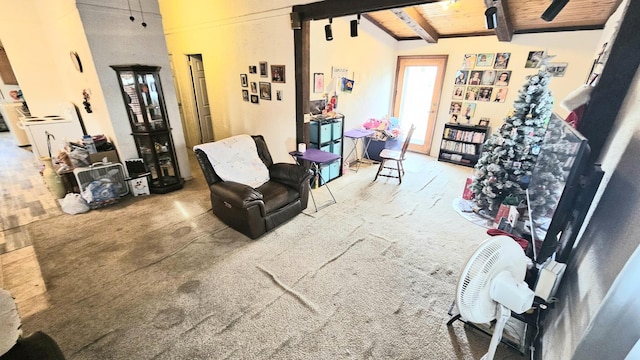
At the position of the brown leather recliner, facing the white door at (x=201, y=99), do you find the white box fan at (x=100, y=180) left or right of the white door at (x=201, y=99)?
left

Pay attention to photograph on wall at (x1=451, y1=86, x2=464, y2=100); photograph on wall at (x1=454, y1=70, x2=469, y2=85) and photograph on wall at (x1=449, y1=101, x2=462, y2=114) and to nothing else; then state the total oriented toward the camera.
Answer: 3

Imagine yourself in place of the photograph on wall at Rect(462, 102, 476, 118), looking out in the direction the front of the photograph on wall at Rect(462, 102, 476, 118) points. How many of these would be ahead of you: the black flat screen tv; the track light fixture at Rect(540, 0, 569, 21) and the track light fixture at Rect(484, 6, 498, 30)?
3

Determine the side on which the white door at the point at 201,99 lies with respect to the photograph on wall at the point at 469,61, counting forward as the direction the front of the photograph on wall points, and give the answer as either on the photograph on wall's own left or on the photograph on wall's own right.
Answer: on the photograph on wall's own right

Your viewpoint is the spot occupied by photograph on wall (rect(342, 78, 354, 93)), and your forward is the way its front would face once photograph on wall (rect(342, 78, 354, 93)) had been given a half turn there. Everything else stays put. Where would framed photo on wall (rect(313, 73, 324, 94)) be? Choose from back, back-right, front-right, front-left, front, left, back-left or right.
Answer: left

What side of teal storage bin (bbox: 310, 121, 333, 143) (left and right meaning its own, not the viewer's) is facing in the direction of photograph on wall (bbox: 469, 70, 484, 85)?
left

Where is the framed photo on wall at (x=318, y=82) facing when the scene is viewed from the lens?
facing the viewer and to the right of the viewer

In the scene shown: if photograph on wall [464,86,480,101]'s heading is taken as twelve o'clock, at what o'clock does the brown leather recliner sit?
The brown leather recliner is roughly at 1 o'clock from the photograph on wall.

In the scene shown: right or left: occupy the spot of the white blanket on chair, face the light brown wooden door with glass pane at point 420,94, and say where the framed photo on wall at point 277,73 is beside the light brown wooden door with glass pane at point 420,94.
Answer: left
